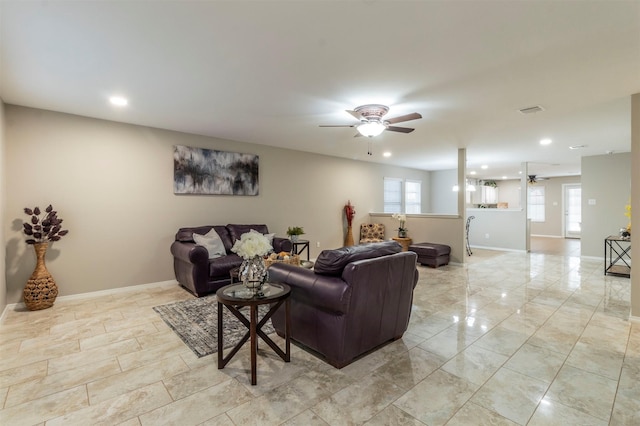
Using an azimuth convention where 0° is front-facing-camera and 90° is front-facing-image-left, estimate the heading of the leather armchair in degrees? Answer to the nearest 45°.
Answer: approximately 135°

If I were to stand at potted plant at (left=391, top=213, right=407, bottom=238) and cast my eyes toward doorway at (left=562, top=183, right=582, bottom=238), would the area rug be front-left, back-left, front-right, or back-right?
back-right

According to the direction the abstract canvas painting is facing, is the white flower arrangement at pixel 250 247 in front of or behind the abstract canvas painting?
in front

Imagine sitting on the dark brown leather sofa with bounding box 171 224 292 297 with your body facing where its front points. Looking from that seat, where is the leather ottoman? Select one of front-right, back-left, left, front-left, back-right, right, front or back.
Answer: front-left

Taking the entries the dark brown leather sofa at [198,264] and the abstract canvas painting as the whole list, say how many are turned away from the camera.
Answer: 0

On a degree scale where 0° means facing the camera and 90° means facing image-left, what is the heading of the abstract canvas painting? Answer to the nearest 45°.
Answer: approximately 315°

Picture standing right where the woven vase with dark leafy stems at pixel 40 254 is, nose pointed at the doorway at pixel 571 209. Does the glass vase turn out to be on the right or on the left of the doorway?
right

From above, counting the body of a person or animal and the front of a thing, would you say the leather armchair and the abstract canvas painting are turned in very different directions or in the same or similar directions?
very different directions

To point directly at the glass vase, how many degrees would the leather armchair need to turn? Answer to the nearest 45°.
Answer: approximately 45° to its left

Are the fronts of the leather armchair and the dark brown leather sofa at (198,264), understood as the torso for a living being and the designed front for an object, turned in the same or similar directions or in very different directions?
very different directions

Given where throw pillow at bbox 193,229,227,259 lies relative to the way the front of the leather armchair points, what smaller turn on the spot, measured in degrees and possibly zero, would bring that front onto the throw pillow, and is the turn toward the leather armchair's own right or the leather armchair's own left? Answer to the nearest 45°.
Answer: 0° — it already faces it

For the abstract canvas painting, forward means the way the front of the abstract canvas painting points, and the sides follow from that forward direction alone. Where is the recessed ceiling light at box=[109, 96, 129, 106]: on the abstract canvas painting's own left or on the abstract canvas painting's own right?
on the abstract canvas painting's own right

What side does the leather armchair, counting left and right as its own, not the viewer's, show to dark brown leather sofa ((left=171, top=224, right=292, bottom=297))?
front

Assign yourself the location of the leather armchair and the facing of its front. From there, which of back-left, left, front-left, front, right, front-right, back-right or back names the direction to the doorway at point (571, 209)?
right
